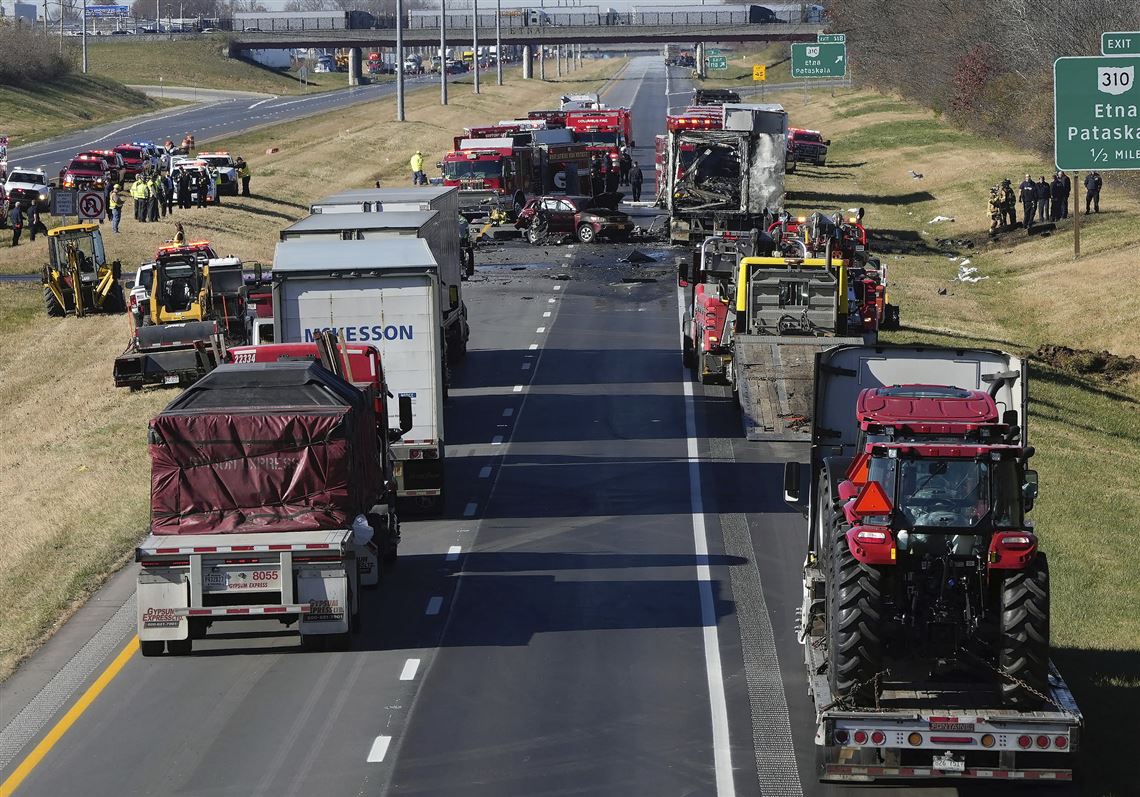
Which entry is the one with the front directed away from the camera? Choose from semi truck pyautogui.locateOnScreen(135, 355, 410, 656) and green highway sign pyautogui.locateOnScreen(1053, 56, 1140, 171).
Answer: the semi truck

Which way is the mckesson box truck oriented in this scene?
away from the camera

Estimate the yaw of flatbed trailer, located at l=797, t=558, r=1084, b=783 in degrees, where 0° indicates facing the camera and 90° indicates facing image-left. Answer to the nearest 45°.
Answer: approximately 180°

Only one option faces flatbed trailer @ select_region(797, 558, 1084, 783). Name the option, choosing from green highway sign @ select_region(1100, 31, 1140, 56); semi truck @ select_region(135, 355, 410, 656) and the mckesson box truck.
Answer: the green highway sign

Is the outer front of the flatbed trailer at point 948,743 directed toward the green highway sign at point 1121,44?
yes

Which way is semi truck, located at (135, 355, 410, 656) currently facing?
away from the camera

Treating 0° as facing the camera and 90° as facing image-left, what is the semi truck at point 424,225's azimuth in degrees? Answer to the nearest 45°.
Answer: approximately 180°

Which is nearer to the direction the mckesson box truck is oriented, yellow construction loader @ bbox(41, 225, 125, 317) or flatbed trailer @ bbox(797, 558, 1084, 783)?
the yellow construction loader

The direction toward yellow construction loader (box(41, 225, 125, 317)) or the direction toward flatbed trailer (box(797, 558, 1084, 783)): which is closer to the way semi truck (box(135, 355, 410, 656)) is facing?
the yellow construction loader

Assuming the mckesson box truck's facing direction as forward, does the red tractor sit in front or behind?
behind

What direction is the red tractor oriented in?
away from the camera

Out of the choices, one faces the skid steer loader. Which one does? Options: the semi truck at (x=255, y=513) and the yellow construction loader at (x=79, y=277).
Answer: the semi truck

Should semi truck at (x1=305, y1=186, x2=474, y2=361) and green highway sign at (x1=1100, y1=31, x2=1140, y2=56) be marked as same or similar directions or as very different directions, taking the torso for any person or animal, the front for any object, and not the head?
very different directions
